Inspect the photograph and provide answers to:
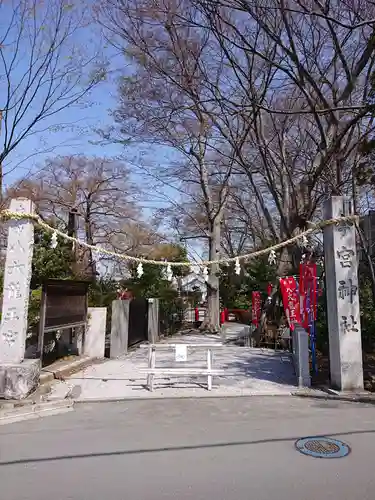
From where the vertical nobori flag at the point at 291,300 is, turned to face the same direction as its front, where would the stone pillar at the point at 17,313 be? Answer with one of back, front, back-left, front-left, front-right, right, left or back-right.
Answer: front-right

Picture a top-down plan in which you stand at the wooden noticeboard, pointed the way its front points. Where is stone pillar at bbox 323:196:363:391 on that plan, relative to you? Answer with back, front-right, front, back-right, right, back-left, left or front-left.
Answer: front

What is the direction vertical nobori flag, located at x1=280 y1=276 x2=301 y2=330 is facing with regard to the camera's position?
facing the viewer

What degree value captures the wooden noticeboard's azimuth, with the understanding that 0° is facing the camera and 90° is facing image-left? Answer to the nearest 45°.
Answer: approximately 315°

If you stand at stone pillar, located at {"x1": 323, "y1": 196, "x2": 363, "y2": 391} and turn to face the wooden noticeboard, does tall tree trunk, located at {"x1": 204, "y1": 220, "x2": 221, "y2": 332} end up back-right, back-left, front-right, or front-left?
front-right

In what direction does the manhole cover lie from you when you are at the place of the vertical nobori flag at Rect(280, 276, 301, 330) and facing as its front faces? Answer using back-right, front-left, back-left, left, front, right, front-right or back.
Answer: front

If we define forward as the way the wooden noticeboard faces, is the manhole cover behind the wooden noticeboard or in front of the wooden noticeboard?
in front

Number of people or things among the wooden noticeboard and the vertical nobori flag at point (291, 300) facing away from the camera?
0

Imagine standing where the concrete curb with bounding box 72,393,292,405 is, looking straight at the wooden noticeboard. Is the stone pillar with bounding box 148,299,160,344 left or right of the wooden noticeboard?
right

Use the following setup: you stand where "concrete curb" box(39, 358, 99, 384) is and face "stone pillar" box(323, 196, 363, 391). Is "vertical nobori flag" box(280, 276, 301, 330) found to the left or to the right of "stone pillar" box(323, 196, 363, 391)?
left

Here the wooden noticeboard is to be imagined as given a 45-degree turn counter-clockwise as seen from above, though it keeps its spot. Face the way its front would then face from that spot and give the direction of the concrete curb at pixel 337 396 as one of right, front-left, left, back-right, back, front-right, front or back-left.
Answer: front-right

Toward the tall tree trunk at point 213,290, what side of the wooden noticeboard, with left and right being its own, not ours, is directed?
left

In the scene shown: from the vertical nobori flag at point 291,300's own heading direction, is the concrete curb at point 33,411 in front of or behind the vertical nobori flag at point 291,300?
in front

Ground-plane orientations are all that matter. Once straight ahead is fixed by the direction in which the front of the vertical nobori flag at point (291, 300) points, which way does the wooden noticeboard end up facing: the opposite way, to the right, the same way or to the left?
to the left
